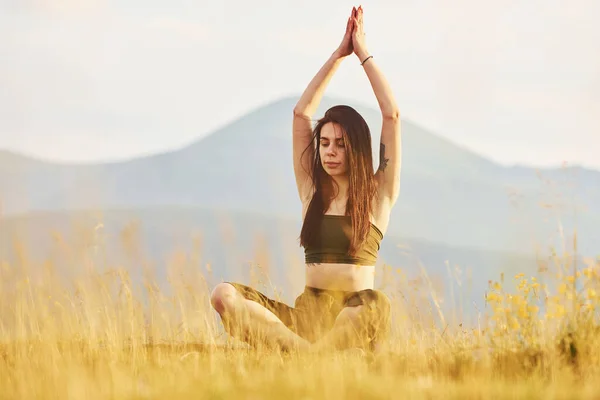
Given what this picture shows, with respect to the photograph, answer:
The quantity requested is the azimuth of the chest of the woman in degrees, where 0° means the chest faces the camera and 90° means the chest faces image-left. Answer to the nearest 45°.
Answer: approximately 45°
